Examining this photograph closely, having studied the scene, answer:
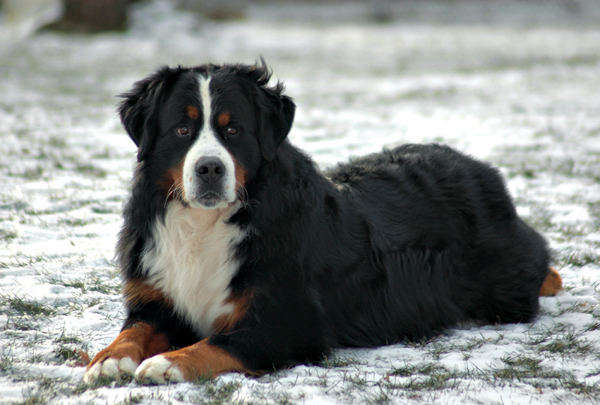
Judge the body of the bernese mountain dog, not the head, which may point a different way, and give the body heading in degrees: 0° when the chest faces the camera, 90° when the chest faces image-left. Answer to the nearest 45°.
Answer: approximately 45°
